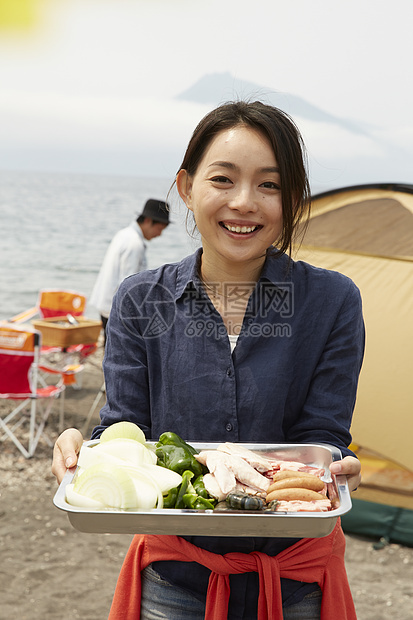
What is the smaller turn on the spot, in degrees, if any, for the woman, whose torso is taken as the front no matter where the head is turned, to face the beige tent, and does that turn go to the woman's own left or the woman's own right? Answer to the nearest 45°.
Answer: approximately 135° to the woman's own left

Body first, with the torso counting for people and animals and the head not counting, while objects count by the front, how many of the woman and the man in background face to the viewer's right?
1

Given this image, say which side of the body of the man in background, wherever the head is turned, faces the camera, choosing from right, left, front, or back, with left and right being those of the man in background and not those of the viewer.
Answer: right

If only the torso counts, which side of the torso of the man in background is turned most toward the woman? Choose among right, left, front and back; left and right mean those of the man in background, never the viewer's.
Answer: right

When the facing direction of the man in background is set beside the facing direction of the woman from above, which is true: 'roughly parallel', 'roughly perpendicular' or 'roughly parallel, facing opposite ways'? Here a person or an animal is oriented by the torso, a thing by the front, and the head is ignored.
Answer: roughly perpendicular

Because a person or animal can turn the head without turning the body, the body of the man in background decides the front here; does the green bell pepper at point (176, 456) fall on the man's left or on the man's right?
on the man's right
